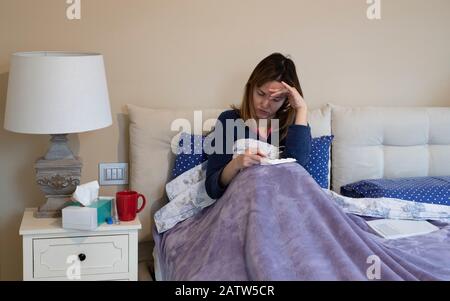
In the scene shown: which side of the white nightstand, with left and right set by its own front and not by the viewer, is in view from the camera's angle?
front

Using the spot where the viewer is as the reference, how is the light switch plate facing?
facing the viewer

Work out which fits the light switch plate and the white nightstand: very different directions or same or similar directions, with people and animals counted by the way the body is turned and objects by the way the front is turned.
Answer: same or similar directions

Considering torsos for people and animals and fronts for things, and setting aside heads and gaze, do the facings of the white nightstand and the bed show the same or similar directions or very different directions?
same or similar directions

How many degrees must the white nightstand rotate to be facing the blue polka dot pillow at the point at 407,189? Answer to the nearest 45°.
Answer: approximately 90° to its left

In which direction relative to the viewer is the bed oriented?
toward the camera

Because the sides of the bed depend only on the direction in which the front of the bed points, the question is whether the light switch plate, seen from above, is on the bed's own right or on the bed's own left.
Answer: on the bed's own right

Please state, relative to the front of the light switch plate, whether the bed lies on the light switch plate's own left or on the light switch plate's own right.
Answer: on the light switch plate's own left
